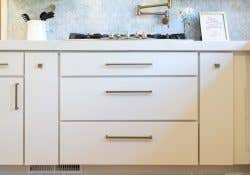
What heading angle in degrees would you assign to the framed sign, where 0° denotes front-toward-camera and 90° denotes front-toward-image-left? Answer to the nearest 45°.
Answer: approximately 0°

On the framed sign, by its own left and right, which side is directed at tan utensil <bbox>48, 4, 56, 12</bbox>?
right

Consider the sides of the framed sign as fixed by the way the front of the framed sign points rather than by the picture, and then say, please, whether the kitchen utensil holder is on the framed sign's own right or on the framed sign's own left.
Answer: on the framed sign's own right
